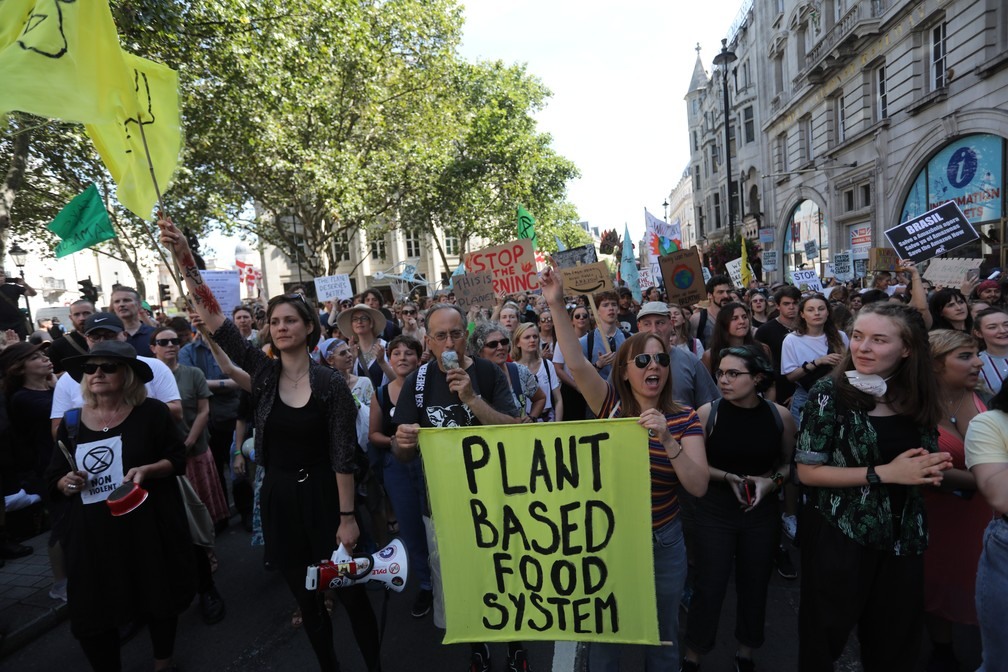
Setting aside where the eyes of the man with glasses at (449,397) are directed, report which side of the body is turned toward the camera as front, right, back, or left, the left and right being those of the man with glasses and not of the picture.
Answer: front

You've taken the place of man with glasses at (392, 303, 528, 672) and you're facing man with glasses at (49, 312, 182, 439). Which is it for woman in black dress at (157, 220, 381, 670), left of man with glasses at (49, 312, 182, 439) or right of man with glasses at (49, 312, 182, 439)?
left

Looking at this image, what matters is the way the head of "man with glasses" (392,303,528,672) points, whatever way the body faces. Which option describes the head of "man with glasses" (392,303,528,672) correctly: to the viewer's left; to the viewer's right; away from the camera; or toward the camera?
toward the camera

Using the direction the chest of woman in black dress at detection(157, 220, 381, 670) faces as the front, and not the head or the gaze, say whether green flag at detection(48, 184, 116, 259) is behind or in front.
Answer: behind

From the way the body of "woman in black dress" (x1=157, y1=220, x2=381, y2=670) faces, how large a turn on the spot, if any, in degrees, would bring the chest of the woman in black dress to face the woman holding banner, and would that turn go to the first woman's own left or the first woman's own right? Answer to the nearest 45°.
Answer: approximately 45° to the first woman's own left

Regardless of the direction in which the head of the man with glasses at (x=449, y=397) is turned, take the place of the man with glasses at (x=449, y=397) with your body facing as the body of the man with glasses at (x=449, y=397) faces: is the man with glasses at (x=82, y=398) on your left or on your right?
on your right

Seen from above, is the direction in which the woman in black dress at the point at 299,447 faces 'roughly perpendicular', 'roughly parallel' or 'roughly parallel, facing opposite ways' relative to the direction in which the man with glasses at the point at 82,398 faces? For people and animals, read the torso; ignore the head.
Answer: roughly parallel

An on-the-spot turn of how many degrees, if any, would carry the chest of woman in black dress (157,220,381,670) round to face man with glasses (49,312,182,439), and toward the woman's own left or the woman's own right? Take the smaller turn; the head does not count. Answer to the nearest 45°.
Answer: approximately 135° to the woman's own right

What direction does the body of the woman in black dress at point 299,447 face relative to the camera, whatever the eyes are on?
toward the camera

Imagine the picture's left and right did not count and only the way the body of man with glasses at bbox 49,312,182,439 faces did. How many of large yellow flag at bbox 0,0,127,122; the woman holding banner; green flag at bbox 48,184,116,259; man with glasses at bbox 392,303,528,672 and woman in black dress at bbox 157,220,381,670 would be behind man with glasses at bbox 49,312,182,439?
1
